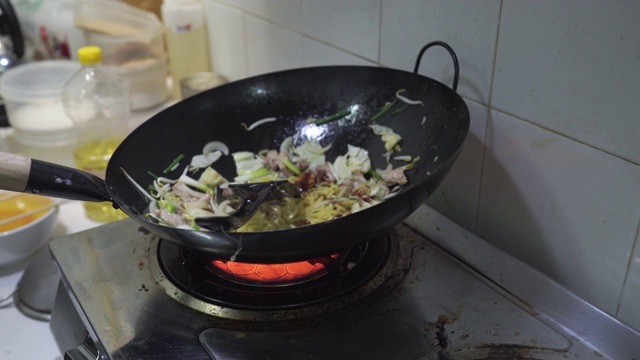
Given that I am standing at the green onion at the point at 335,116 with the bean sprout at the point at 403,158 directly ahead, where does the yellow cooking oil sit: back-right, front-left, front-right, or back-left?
back-right

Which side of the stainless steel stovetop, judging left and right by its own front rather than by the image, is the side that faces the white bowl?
right

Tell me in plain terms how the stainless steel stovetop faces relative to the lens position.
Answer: facing the viewer and to the left of the viewer
